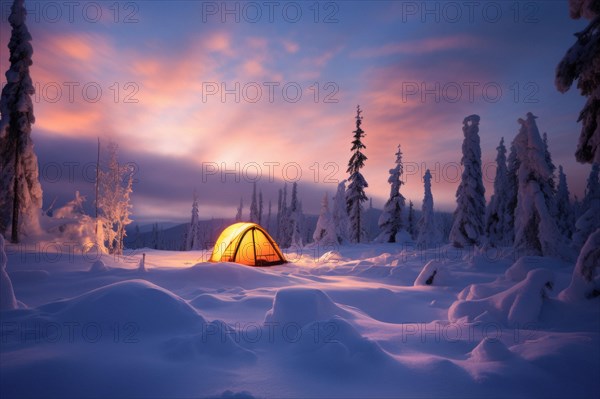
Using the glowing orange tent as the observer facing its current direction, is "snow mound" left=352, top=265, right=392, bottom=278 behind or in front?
in front

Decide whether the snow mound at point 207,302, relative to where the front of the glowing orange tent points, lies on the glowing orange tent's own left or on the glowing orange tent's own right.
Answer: on the glowing orange tent's own right

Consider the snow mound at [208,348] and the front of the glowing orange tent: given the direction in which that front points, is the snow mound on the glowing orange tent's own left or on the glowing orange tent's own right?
on the glowing orange tent's own right

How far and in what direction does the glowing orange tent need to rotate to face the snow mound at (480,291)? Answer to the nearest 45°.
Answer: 0° — it already faces it

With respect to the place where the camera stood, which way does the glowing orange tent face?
facing the viewer and to the right of the viewer

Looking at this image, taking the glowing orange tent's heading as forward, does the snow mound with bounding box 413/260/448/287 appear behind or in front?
in front

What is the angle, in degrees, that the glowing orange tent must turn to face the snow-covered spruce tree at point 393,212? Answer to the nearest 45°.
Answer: approximately 90° to its left

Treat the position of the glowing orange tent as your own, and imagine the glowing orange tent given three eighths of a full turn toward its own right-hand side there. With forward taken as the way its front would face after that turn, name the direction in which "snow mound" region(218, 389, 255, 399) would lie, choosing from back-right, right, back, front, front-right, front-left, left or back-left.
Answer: left

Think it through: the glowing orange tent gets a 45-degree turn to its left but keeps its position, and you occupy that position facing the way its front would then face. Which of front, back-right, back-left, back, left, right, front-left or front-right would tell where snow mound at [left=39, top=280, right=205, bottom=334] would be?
right
